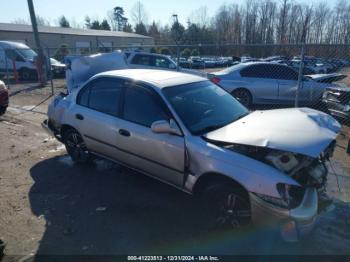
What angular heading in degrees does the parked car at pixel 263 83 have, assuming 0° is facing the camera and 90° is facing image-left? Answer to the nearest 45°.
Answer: approximately 270°

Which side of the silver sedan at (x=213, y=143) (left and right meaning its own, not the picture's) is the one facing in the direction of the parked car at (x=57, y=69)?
back

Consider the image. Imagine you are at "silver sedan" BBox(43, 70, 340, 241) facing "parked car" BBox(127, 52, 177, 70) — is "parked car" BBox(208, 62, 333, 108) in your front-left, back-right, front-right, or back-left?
front-right

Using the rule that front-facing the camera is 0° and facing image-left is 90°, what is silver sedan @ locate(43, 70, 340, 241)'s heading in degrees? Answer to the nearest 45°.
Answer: approximately 315°

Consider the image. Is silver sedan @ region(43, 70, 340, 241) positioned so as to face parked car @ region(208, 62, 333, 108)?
no

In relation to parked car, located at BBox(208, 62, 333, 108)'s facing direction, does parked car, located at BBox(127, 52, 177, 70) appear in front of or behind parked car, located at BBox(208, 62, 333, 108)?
behind

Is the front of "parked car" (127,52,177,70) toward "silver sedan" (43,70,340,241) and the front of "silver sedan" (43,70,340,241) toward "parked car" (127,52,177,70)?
no

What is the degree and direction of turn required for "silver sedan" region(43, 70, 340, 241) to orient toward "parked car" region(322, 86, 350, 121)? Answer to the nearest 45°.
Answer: approximately 90° to its left

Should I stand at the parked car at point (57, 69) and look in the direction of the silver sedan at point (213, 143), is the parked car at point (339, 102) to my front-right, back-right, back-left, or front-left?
front-left

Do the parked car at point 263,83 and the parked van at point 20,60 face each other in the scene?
no
